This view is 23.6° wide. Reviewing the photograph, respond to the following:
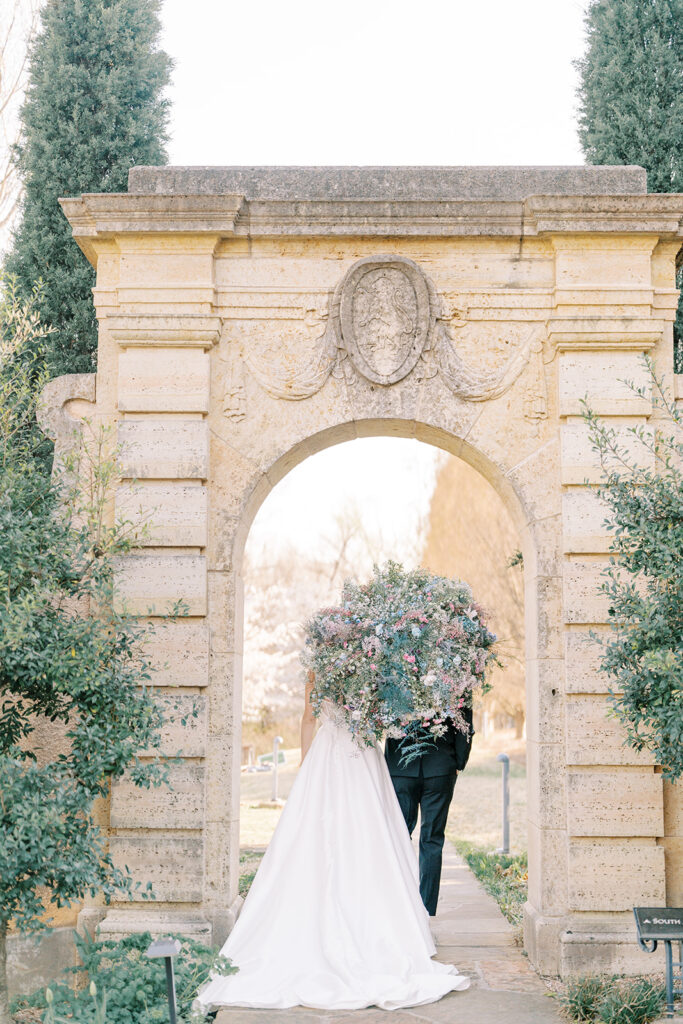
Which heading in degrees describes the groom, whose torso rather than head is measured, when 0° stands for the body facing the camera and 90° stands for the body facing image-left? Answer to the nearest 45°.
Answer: approximately 180°

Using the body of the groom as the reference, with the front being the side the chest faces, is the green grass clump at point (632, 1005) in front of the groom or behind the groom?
behind

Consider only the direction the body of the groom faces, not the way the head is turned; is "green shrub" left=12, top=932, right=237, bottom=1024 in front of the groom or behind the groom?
behind

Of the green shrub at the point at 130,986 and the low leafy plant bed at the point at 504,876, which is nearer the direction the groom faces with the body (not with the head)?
the low leafy plant bed
